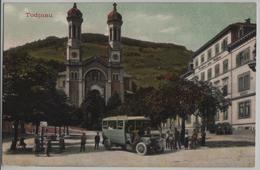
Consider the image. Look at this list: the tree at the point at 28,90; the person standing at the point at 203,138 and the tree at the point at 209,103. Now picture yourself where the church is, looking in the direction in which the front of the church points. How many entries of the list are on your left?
2

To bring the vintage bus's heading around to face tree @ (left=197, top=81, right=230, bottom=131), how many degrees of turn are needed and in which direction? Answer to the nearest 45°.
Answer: approximately 45° to its left

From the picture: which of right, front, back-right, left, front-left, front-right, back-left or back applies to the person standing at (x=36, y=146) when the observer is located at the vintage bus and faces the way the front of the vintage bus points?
back-right

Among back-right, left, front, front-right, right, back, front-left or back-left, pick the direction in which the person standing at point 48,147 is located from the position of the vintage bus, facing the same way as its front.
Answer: back-right

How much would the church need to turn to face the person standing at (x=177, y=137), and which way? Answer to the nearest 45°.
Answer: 0° — it already faces them

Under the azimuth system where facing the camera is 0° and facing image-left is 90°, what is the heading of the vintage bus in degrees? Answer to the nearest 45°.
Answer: approximately 315°

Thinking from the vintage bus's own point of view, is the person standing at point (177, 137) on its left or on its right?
on its left
